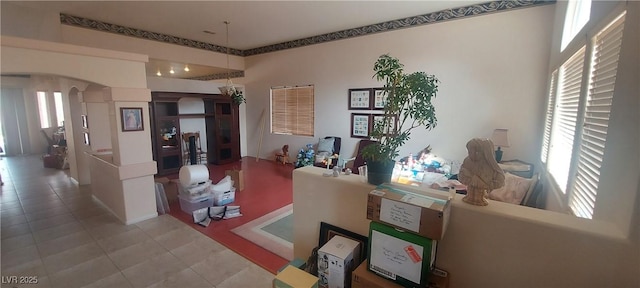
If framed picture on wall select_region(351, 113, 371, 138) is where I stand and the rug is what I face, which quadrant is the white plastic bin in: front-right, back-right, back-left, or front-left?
front-right

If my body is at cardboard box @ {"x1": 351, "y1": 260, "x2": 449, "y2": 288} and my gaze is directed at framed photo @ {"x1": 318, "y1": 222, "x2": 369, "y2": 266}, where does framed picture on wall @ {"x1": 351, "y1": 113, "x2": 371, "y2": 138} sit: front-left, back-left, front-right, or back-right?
front-right

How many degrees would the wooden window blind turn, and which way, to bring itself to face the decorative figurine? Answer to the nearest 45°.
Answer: approximately 45° to its left

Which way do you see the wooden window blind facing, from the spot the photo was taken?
facing the viewer and to the left of the viewer

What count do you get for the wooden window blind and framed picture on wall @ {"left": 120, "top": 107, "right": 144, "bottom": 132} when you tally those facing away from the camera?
0

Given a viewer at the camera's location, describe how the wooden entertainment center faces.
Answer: facing the viewer and to the right of the viewer

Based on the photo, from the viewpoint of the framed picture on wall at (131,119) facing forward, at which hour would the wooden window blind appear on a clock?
The wooden window blind is roughly at 8 o'clock from the framed picture on wall.

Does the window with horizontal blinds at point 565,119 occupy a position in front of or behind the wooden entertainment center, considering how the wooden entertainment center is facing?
in front

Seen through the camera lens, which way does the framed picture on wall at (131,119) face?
facing the viewer

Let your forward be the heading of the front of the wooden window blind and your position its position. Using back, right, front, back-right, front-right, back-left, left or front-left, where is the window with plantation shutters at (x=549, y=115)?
left

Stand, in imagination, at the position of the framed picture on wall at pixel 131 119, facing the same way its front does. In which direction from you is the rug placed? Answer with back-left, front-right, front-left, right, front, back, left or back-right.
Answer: front-left
